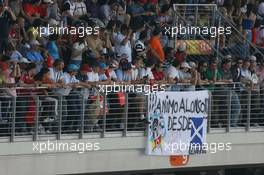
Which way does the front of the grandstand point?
toward the camera

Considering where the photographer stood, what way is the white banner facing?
facing the viewer

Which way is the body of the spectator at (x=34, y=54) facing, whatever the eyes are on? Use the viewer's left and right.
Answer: facing the viewer and to the left of the viewer

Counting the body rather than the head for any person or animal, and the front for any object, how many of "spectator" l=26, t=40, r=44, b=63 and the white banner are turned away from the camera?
0
